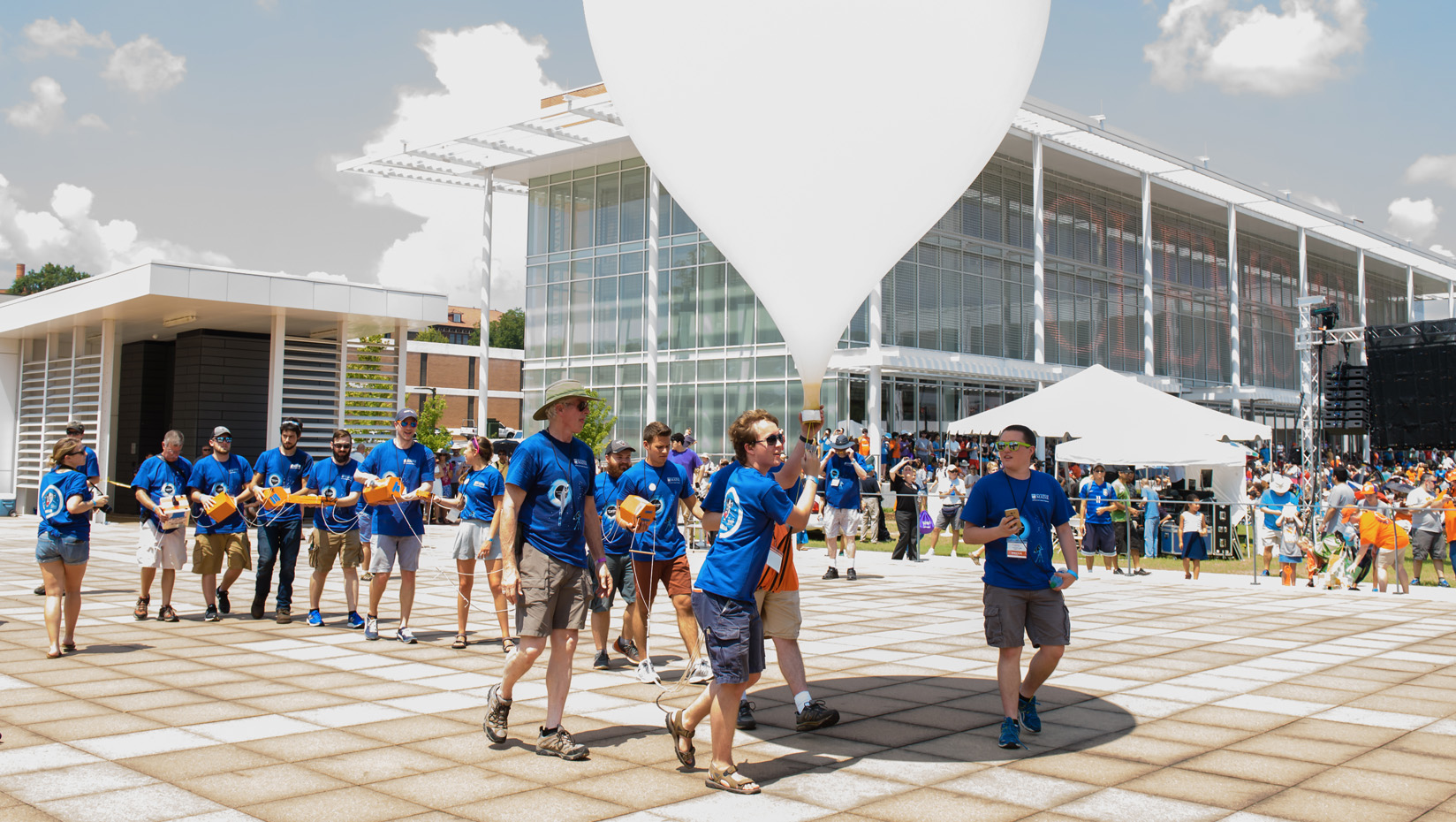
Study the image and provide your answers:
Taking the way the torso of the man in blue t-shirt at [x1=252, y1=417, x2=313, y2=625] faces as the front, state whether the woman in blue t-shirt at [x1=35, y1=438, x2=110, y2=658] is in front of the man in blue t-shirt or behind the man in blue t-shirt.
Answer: in front

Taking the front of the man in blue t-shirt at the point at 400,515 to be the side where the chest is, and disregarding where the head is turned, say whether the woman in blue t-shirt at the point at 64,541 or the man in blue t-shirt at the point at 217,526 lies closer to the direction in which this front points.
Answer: the woman in blue t-shirt

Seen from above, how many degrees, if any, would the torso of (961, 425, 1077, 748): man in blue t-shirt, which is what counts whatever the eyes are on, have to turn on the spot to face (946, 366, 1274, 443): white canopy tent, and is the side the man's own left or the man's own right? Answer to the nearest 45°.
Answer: approximately 180°

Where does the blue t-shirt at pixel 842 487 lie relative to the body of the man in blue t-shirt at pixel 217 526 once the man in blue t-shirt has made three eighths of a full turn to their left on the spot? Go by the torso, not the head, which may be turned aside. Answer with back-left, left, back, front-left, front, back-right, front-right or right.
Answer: front-right

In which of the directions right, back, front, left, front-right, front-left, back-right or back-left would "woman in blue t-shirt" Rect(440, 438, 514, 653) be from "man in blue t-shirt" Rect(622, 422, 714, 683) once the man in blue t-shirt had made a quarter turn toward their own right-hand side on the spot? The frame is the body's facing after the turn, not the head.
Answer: front-right

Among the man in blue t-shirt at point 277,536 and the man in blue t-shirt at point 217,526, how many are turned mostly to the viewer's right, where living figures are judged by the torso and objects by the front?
0

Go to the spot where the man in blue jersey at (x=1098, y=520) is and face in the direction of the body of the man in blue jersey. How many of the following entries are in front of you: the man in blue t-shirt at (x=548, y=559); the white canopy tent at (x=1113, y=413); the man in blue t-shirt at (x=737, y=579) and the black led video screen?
2

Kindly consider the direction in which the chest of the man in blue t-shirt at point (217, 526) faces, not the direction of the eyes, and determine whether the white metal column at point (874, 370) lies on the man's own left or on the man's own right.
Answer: on the man's own left

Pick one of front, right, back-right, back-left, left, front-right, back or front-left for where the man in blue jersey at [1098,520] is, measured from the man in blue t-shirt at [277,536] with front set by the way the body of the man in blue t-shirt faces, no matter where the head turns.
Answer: left

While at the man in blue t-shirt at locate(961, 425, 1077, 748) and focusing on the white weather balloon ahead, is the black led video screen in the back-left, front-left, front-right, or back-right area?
back-right

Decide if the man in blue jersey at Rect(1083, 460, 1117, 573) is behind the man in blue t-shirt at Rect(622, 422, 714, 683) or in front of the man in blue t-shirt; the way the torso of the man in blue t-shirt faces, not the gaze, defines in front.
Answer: behind

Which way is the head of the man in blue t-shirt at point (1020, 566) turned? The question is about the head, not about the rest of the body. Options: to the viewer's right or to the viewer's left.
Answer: to the viewer's left

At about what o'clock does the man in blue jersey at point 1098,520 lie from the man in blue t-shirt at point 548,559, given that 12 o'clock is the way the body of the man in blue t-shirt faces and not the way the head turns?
The man in blue jersey is roughly at 9 o'clock from the man in blue t-shirt.

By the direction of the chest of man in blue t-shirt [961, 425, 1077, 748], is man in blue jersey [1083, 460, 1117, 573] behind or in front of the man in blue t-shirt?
behind

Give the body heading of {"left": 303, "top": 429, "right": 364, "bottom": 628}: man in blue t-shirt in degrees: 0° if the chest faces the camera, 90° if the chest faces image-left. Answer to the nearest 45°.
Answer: approximately 0°
